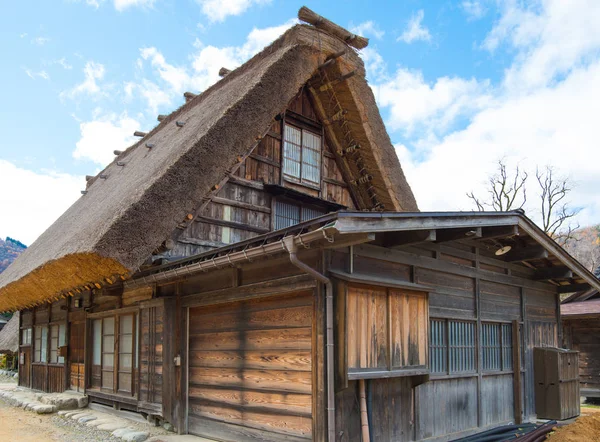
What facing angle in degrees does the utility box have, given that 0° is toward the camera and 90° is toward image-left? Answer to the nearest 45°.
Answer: approximately 315°
